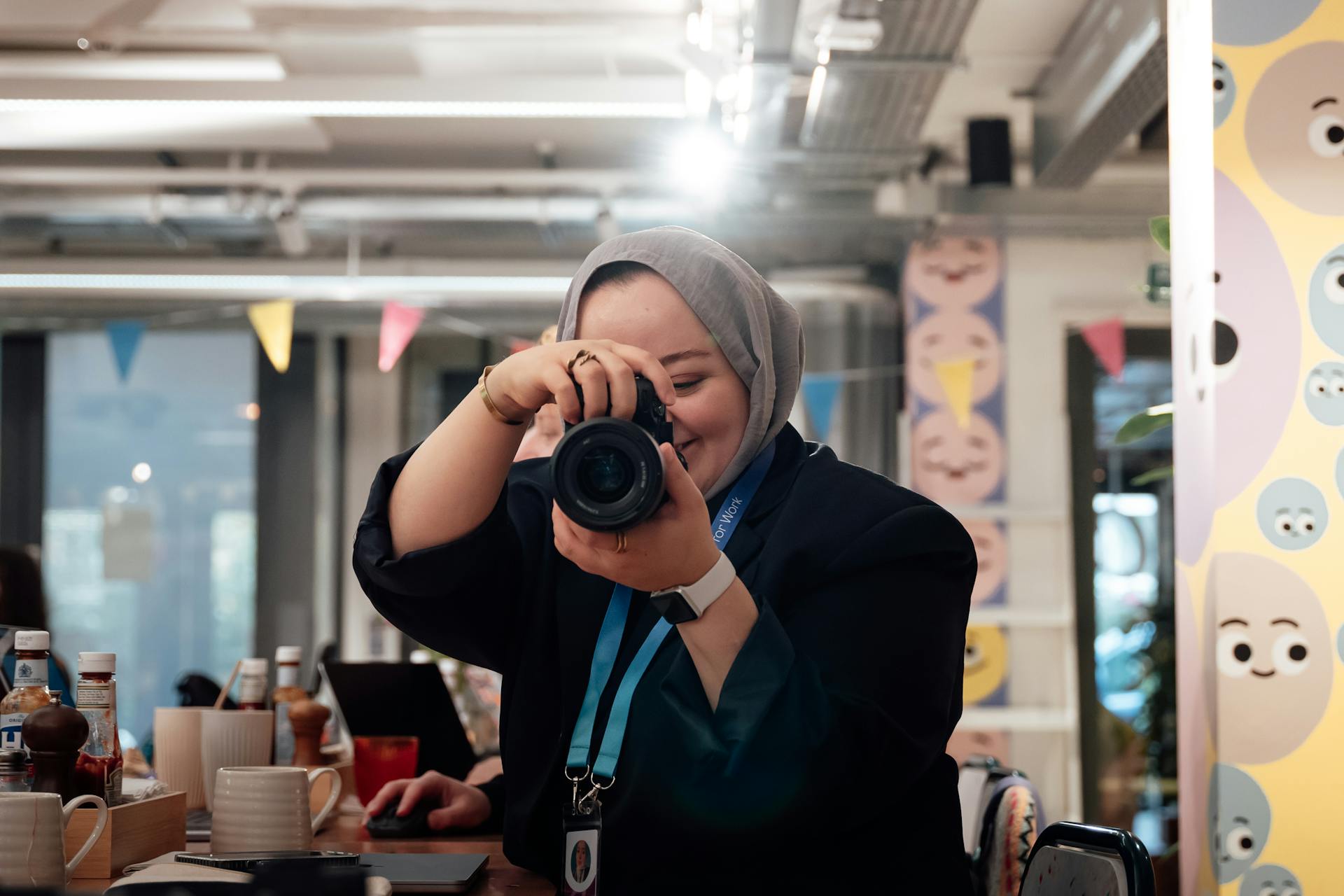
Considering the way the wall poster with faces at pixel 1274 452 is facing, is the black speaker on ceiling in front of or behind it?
behind

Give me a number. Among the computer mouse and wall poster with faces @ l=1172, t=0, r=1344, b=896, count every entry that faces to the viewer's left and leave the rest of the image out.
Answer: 1

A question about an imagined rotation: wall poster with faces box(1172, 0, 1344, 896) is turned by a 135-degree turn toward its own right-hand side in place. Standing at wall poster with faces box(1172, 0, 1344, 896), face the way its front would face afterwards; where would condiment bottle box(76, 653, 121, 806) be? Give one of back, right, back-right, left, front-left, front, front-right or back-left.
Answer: left

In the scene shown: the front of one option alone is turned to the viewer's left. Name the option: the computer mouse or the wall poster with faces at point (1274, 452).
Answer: the computer mouse

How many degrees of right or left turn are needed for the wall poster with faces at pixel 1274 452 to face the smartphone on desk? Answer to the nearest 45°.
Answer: approximately 45° to its right

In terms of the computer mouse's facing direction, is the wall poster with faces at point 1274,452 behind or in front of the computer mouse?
behind

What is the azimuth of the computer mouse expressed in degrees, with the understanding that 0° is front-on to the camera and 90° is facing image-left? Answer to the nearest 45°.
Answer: approximately 90°

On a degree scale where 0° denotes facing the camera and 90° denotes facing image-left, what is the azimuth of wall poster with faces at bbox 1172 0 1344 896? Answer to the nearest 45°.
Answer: approximately 0°

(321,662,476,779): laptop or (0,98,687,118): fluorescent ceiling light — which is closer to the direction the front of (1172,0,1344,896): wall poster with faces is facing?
the laptop

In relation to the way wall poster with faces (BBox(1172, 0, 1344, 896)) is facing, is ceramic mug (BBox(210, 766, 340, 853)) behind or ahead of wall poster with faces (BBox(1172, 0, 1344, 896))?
ahead
